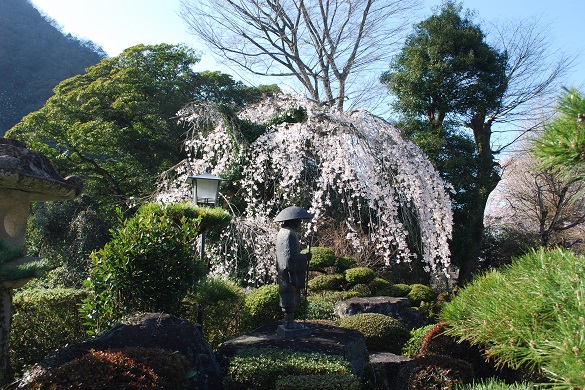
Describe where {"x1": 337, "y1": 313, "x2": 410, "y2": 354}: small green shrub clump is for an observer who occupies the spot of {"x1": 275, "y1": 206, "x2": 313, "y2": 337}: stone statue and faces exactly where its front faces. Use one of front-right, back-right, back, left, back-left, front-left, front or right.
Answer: front-left

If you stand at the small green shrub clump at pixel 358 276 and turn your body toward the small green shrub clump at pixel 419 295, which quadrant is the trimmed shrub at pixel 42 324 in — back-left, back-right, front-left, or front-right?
back-right

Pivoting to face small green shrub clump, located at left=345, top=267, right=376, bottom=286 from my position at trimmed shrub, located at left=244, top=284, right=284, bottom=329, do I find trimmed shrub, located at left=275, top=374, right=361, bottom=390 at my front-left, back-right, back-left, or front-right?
back-right
